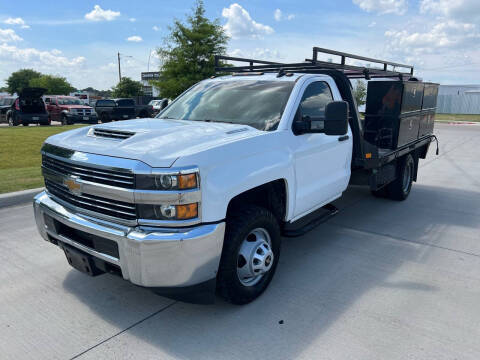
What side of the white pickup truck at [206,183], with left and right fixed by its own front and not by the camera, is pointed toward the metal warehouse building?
back

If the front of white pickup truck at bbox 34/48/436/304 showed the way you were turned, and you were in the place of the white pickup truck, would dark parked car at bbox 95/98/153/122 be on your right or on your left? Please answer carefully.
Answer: on your right

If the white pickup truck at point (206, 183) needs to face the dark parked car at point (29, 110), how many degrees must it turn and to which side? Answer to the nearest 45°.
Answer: approximately 90° to its right

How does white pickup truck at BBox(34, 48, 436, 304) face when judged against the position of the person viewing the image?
facing the viewer and to the left of the viewer

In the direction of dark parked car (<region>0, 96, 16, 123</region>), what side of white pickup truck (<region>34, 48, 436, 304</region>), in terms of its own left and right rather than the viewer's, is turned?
right

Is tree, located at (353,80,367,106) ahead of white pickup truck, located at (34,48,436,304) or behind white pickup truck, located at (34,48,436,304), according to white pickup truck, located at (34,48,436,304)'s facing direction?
behind

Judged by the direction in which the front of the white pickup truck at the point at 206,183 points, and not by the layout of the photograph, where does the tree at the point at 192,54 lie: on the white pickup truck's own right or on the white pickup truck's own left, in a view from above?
on the white pickup truck's own right
